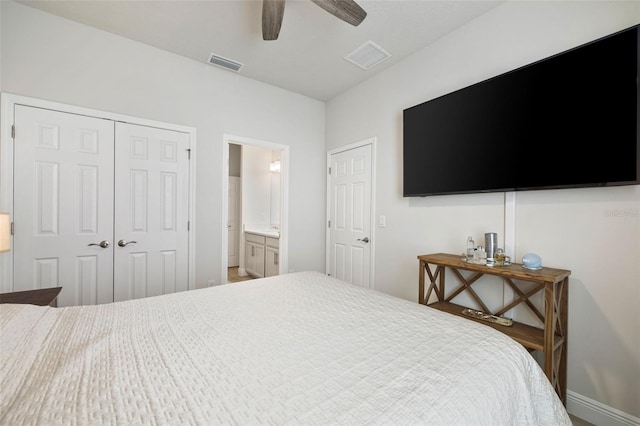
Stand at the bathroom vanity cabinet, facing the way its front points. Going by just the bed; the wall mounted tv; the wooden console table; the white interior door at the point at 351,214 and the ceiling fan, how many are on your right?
0

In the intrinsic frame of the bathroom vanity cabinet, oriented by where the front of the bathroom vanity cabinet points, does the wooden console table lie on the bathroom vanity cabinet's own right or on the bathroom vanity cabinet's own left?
on the bathroom vanity cabinet's own left

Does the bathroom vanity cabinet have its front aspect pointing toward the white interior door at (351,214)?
no

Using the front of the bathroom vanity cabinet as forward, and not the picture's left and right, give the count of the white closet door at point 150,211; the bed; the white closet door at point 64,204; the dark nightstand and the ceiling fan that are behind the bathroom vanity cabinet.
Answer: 0

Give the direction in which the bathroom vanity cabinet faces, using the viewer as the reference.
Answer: facing the viewer and to the left of the viewer

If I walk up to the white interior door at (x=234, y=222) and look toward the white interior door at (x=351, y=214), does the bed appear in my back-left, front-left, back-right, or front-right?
front-right

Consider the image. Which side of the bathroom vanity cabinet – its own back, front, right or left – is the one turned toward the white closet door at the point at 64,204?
front

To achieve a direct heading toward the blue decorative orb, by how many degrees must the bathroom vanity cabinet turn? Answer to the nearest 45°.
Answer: approximately 90° to its left

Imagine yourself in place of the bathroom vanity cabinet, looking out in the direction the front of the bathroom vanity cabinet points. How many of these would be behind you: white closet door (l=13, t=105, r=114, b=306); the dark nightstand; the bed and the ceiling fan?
0

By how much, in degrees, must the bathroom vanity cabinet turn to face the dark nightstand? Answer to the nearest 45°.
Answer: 0° — it already faces it

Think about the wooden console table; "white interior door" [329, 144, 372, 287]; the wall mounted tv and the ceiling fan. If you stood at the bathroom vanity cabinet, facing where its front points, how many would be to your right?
0
